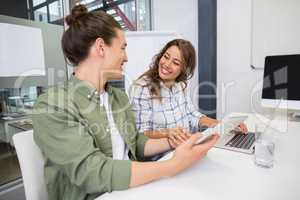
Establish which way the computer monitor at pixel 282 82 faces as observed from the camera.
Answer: facing the viewer and to the left of the viewer

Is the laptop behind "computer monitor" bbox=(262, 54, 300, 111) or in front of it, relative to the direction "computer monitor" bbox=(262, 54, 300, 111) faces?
in front

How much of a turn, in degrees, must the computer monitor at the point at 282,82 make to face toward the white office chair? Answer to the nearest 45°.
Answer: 0° — it already faces it

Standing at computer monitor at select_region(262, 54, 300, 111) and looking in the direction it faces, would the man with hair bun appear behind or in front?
in front
